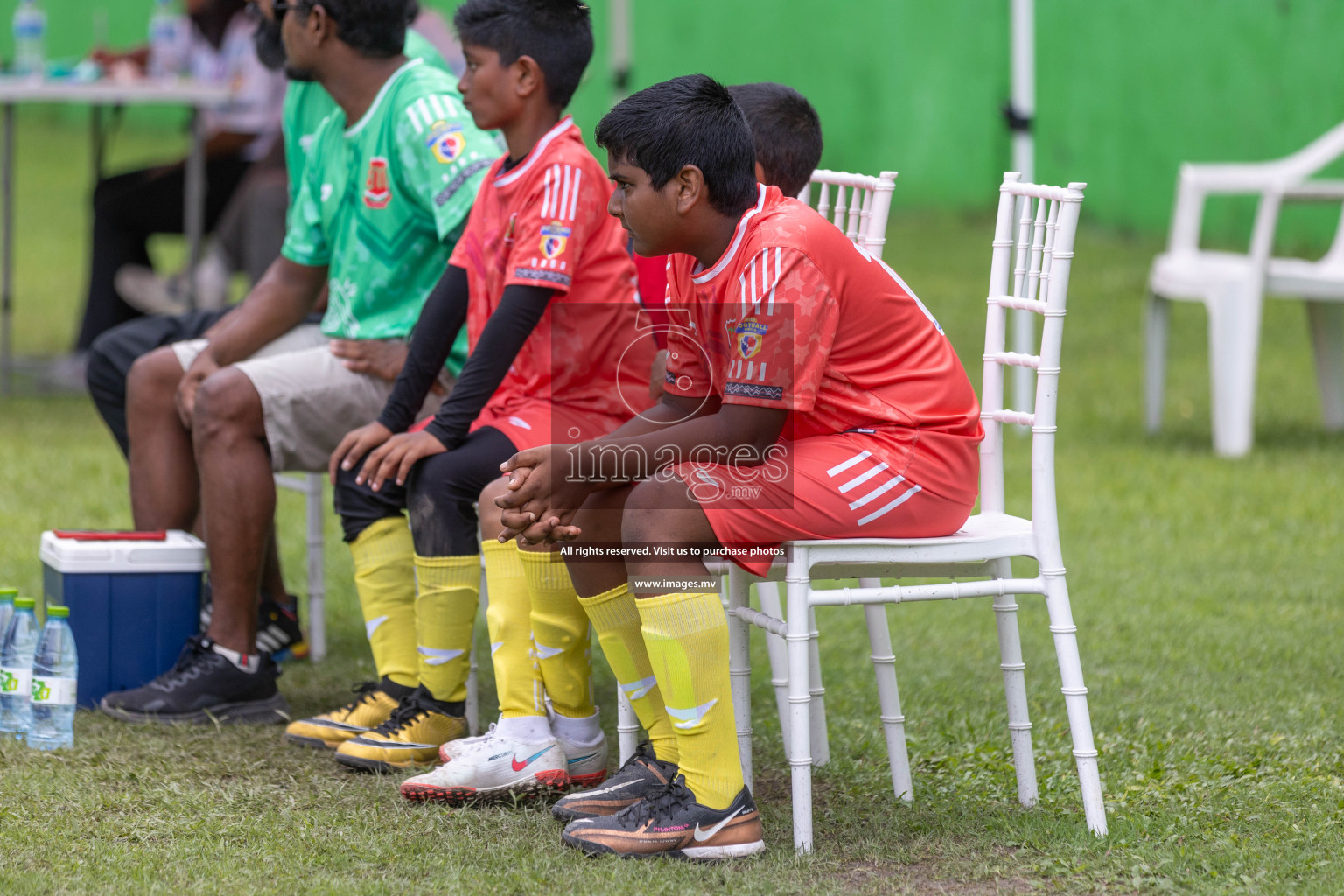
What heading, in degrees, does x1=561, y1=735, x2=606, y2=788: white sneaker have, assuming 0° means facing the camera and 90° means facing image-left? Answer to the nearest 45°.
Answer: approximately 90°

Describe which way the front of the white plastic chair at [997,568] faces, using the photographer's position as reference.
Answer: facing to the left of the viewer

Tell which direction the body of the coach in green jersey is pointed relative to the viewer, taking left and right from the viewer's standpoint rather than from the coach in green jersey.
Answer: facing the viewer and to the left of the viewer

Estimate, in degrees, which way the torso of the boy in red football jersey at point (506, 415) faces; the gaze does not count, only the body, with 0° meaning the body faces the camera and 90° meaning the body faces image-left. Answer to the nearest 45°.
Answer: approximately 90°

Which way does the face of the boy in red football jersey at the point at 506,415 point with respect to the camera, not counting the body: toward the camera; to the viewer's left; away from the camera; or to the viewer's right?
to the viewer's left

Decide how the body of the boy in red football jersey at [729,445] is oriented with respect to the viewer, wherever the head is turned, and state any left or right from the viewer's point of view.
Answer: facing to the left of the viewer
